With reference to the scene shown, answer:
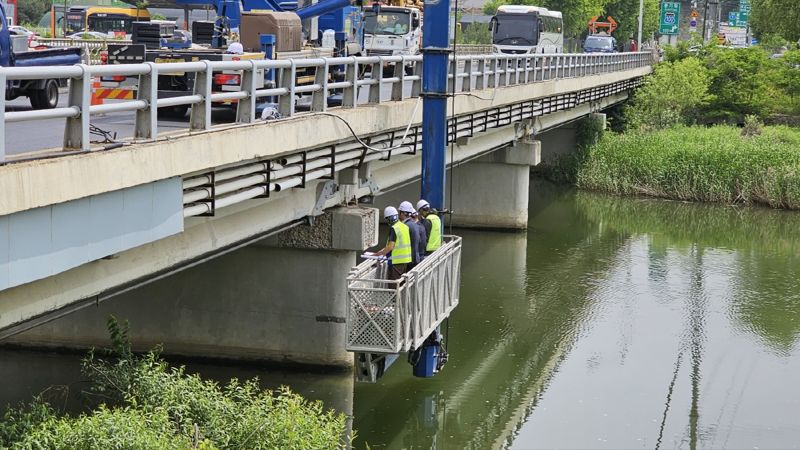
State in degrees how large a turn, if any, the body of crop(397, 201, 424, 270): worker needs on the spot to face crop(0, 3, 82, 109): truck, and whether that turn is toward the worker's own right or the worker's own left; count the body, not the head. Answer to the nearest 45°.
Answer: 0° — they already face it

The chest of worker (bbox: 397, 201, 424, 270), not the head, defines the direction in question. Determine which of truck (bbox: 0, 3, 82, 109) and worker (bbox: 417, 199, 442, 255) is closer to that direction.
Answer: the truck

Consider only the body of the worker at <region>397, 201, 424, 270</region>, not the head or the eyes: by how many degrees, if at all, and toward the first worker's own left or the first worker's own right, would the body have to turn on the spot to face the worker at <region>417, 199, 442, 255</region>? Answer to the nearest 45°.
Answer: approximately 135° to the first worker's own right

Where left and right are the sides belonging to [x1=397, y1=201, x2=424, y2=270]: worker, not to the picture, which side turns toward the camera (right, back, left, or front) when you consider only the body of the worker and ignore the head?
left
